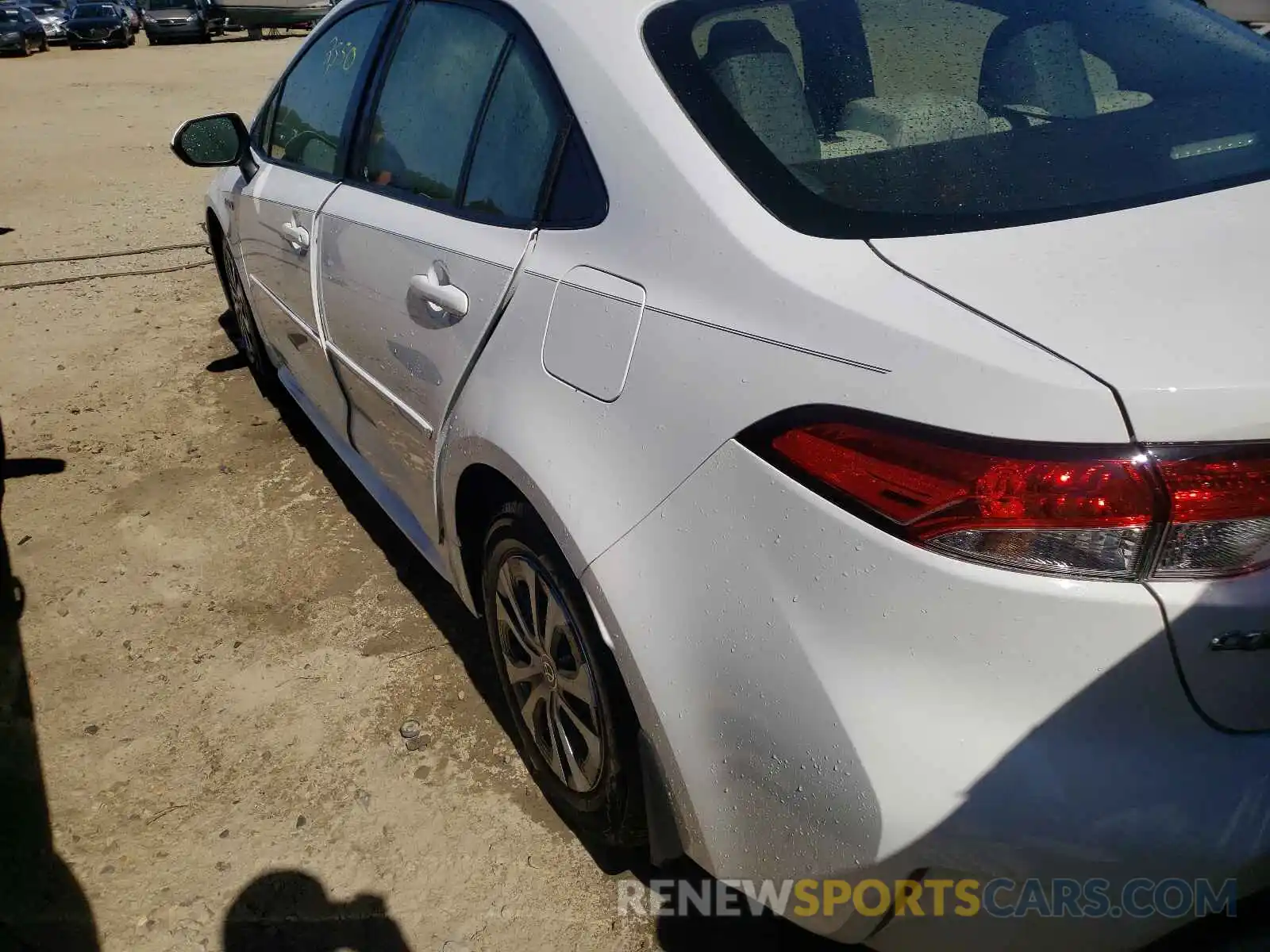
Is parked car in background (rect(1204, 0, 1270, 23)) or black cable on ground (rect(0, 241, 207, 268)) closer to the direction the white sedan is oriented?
the black cable on ground

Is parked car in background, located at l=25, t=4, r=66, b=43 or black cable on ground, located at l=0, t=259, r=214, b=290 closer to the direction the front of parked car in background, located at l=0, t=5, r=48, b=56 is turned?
the black cable on ground

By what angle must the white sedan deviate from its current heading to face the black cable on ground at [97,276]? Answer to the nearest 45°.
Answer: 0° — it already faces it

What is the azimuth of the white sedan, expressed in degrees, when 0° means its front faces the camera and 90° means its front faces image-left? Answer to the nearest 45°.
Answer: approximately 135°

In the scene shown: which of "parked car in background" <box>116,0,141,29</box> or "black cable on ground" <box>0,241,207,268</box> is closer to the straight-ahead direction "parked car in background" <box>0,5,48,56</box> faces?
the black cable on ground
